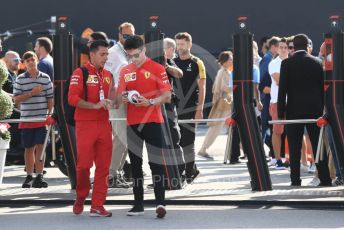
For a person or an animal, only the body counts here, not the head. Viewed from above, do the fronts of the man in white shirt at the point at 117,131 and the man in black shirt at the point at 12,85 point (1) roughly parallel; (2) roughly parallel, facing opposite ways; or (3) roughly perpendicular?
roughly parallel

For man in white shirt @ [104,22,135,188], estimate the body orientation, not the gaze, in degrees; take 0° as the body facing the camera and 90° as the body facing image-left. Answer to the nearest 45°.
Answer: approximately 315°

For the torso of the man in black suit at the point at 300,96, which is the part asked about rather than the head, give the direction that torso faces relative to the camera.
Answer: away from the camera

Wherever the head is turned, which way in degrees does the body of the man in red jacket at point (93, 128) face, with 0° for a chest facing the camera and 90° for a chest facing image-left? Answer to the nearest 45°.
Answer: approximately 315°

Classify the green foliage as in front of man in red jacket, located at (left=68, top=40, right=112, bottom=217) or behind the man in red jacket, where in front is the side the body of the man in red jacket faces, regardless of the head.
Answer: behind

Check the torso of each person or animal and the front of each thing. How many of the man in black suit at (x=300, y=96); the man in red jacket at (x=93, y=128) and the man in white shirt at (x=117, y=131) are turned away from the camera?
1

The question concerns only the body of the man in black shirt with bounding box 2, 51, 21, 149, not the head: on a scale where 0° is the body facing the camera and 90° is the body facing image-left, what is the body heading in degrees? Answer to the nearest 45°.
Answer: approximately 315°

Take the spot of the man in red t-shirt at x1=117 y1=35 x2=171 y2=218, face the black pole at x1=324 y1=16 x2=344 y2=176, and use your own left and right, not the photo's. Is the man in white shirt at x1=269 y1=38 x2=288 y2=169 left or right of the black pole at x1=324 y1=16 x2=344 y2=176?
left

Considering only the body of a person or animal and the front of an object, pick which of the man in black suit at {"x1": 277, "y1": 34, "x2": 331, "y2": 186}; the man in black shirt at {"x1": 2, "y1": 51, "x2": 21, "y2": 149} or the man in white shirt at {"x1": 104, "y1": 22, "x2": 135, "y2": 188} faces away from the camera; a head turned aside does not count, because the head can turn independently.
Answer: the man in black suit at {"x1": 277, "y1": 34, "x2": 331, "y2": 186}

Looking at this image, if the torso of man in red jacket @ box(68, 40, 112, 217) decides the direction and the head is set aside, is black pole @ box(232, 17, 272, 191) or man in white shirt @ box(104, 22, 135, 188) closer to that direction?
the black pole
